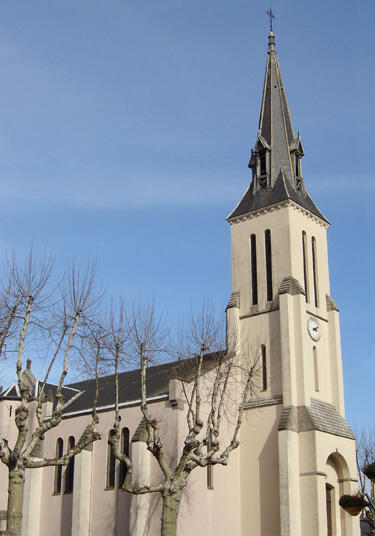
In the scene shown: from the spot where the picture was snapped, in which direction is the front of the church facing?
facing the viewer and to the right of the viewer
